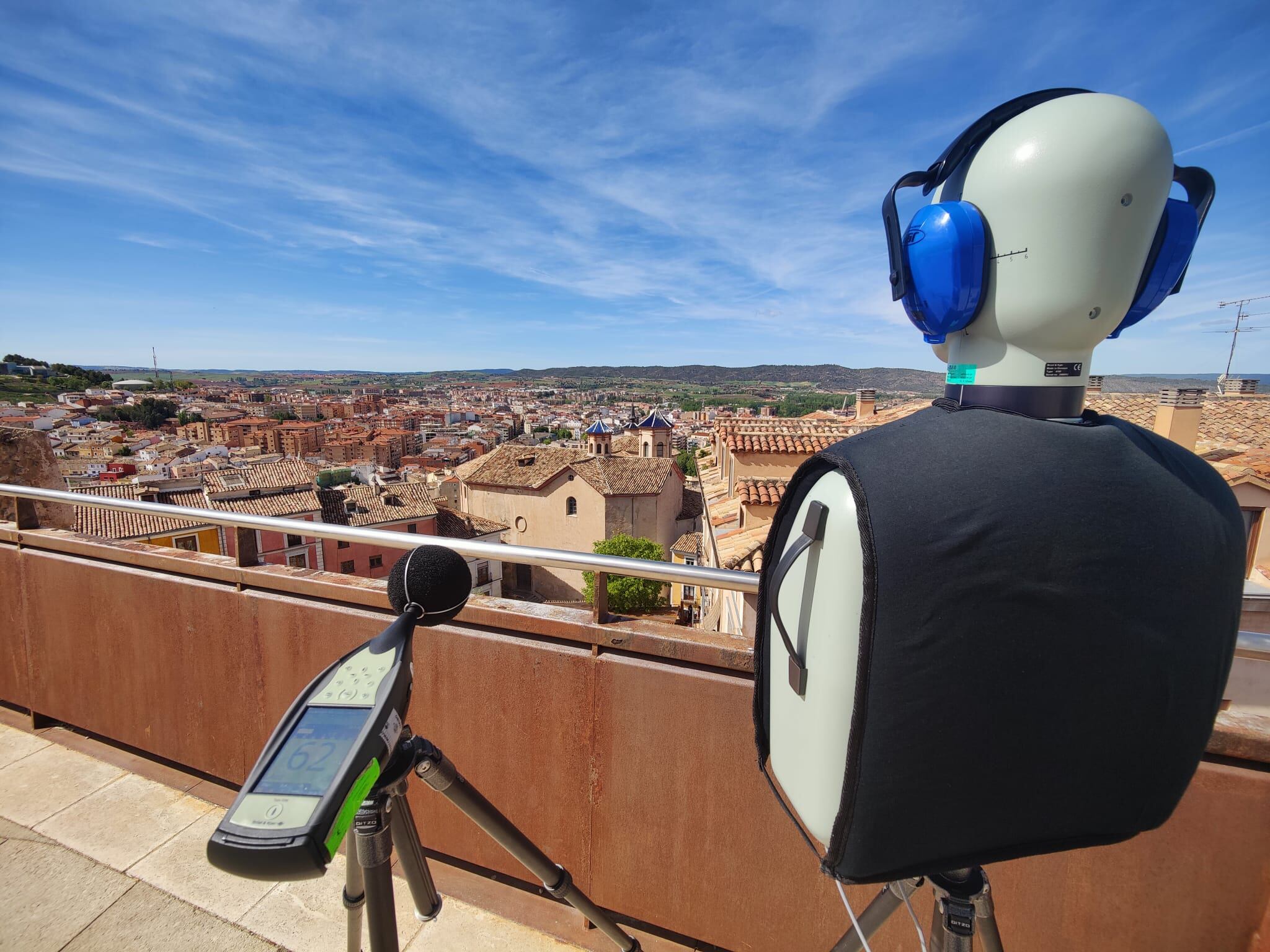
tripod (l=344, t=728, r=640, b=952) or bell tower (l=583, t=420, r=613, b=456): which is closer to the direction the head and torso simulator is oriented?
the bell tower

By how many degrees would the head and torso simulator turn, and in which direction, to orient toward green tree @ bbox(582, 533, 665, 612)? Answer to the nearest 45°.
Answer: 0° — it already faces it

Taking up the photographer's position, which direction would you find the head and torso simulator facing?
facing away from the viewer and to the left of the viewer
